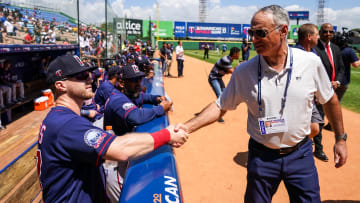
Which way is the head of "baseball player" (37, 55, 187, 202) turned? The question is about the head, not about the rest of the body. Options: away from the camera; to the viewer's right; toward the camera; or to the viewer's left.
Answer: to the viewer's right

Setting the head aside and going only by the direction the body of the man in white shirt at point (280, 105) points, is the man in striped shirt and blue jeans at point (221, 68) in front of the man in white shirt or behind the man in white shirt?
behind

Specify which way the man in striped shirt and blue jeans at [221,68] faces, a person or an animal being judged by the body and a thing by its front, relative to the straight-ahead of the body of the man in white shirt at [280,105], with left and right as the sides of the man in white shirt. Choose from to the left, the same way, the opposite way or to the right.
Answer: to the left

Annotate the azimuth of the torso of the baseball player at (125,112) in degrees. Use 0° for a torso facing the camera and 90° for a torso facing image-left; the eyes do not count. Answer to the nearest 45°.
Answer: approximately 315°

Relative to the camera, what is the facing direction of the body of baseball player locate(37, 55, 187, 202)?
to the viewer's right

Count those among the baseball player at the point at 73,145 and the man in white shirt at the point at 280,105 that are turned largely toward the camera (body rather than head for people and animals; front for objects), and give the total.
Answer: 1

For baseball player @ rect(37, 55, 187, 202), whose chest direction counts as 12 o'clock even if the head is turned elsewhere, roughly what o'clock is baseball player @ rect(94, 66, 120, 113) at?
baseball player @ rect(94, 66, 120, 113) is roughly at 9 o'clock from baseball player @ rect(37, 55, 187, 202).

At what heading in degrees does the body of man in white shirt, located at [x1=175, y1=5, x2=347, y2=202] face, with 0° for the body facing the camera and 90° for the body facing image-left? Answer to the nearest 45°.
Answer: approximately 0°
